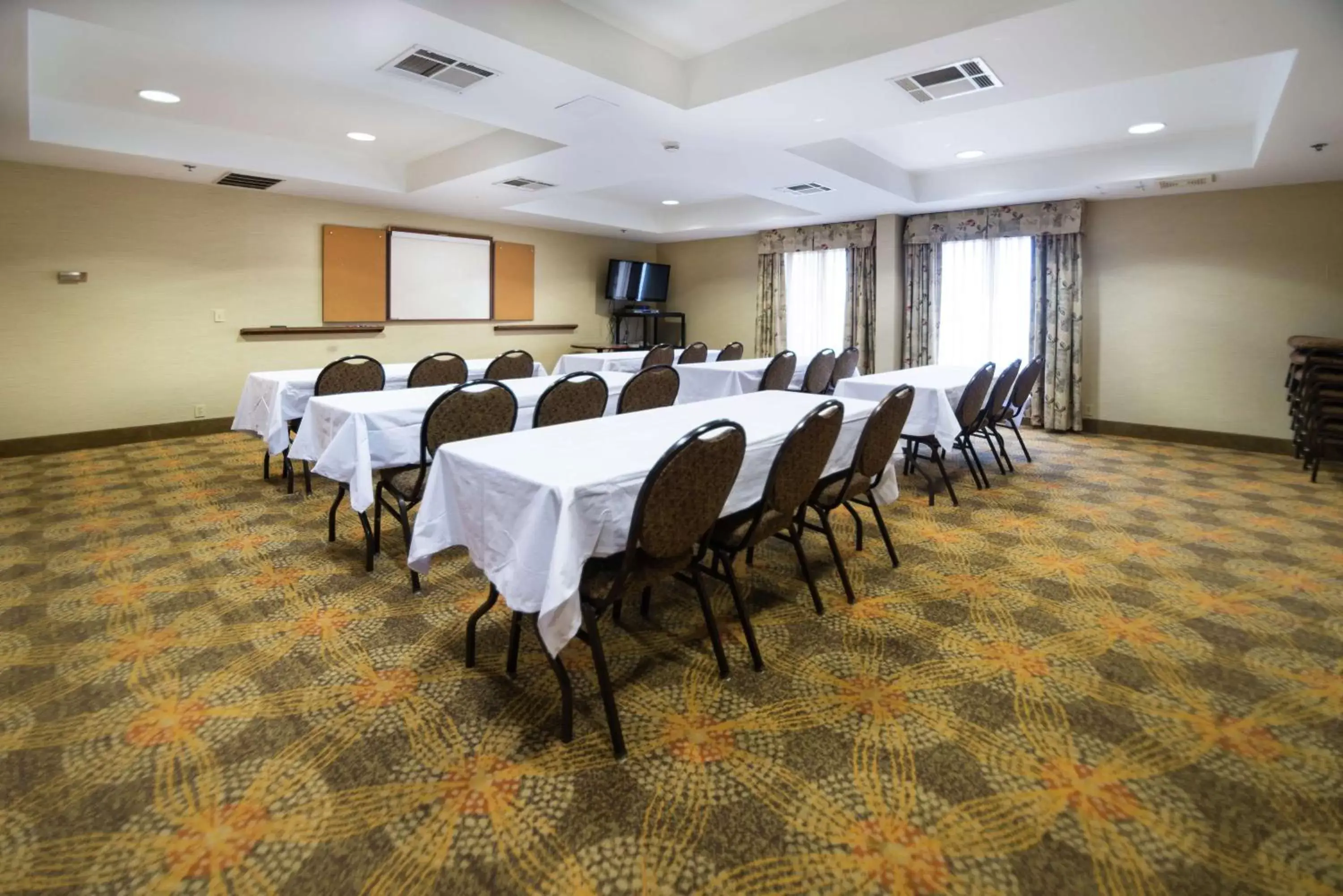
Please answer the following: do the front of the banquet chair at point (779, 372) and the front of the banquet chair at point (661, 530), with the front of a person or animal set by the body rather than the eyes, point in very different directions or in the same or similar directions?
same or similar directions

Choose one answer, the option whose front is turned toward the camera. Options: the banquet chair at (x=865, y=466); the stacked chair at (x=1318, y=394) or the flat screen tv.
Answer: the flat screen tv

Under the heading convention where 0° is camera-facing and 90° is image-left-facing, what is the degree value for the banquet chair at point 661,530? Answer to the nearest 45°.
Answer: approximately 135°

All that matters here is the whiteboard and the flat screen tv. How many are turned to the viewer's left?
0

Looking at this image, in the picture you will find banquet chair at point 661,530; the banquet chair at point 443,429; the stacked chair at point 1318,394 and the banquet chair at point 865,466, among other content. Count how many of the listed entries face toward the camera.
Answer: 0

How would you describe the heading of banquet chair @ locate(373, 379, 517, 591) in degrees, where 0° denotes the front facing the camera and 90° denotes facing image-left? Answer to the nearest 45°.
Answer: approximately 135°

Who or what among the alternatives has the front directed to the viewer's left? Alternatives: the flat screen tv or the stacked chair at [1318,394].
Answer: the stacked chair

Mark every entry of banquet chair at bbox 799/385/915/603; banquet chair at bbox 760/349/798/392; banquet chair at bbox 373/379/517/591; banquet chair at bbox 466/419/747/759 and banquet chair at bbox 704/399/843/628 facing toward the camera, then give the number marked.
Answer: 0

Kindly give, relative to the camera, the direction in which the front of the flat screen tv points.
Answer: facing the viewer

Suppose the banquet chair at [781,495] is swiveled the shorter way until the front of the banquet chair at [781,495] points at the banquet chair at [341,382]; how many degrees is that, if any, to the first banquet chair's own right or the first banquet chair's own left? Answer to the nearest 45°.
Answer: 0° — it already faces it

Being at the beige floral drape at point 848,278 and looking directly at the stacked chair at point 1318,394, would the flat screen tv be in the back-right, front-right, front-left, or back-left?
back-right

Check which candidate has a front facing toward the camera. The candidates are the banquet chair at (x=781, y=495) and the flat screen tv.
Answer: the flat screen tv

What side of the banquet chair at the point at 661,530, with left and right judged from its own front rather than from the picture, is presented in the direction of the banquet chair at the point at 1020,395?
right

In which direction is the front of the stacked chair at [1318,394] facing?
to the viewer's left
